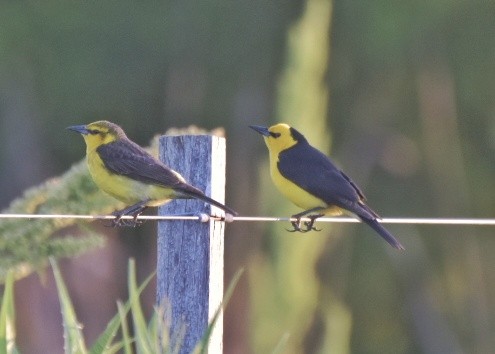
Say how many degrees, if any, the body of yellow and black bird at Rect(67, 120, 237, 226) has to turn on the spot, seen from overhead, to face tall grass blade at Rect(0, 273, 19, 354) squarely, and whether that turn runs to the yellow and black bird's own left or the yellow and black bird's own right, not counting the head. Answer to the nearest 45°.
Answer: approximately 90° to the yellow and black bird's own left

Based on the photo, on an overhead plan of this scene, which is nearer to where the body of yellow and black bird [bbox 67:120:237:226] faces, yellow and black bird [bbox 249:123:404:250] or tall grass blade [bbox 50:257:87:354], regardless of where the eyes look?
the tall grass blade

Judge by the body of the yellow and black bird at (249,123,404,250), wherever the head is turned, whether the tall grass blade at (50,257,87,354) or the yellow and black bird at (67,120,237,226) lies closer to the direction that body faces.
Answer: the yellow and black bird

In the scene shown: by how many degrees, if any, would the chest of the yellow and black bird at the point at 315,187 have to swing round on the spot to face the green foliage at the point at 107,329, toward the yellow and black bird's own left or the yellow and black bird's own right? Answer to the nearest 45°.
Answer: approximately 90° to the yellow and black bird's own left

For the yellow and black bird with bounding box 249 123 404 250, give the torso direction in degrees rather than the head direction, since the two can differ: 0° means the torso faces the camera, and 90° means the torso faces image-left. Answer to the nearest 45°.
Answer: approximately 90°

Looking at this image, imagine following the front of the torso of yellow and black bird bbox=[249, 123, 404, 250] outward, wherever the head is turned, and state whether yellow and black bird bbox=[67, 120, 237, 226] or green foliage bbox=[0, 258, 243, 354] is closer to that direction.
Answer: the yellow and black bird

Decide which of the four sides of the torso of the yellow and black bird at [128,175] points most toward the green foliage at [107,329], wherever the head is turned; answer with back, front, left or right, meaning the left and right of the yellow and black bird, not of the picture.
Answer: left

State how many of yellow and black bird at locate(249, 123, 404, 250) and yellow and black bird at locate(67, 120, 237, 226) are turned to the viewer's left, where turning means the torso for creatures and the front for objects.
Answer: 2

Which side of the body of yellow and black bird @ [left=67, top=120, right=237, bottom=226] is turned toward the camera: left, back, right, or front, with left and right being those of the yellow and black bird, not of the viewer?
left
